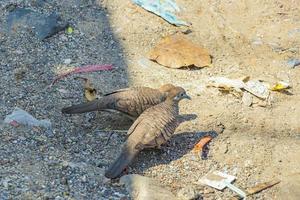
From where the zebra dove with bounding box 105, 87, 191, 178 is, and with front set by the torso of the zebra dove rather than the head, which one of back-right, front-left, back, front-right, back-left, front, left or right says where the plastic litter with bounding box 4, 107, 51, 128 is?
back-left

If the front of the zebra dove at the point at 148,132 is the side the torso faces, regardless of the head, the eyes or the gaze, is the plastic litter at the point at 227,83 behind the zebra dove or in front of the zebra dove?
in front

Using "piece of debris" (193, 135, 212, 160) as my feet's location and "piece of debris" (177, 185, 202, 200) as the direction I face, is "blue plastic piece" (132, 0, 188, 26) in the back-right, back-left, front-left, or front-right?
back-right

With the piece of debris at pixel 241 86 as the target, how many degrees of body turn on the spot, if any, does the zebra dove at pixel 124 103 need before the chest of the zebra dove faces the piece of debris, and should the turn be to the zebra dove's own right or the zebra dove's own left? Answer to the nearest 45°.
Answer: approximately 45° to the zebra dove's own left

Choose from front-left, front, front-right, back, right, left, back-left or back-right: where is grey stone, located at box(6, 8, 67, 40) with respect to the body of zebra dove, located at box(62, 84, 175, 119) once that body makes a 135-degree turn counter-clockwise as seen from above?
front

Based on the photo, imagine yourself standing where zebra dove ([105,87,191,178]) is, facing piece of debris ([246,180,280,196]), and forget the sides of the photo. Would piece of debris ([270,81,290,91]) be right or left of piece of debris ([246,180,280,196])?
left

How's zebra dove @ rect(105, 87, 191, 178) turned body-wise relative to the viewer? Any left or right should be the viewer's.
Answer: facing away from the viewer and to the right of the viewer

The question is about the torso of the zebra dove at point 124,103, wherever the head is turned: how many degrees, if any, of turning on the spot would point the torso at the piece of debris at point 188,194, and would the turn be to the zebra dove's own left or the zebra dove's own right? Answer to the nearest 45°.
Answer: approximately 45° to the zebra dove's own right

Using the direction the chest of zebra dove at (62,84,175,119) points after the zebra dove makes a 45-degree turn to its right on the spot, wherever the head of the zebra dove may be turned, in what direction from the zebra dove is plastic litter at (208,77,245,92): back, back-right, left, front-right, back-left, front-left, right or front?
left

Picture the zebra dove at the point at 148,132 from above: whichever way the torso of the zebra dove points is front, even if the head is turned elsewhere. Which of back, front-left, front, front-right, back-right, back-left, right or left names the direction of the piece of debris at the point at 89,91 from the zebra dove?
left

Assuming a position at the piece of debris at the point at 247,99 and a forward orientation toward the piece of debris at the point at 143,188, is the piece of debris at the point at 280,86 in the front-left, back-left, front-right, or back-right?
back-left

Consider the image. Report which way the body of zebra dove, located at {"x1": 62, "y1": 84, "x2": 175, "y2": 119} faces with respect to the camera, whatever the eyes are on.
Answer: to the viewer's right

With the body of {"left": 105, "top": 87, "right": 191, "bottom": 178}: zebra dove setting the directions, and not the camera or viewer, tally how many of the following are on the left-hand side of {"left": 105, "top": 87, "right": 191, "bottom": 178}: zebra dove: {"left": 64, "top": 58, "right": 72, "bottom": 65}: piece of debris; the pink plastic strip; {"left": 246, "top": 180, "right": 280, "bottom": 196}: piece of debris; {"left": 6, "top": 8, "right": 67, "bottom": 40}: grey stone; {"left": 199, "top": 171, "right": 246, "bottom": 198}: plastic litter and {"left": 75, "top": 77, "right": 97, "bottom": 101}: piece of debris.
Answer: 4

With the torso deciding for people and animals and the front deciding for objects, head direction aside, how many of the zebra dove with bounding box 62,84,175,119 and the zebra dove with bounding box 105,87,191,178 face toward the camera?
0

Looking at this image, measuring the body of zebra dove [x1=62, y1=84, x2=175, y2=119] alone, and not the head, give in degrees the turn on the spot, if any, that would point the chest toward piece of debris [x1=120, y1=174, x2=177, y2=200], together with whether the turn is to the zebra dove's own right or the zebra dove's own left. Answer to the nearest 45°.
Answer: approximately 90° to the zebra dove's own right

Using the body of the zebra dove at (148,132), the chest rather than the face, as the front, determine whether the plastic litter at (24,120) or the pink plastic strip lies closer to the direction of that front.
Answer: the pink plastic strip

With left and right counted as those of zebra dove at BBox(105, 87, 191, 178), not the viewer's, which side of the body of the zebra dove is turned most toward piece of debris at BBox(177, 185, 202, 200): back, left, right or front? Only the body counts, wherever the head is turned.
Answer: right

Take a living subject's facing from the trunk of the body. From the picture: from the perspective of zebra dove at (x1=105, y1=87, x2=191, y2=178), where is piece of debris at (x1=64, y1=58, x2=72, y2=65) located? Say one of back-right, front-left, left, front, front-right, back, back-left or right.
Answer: left
